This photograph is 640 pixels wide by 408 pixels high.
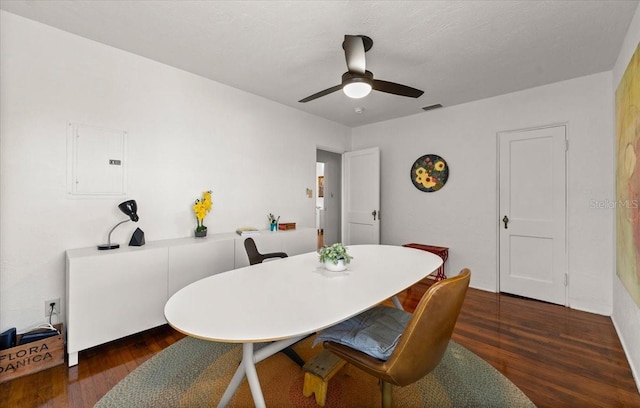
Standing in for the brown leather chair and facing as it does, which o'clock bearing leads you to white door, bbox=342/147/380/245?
The white door is roughly at 1 o'clock from the brown leather chair.

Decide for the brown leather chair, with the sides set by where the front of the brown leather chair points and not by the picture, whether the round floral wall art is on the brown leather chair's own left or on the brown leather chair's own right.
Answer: on the brown leather chair's own right

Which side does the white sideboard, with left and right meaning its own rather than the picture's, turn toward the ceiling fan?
front

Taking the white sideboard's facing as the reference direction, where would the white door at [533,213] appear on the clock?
The white door is roughly at 11 o'clock from the white sideboard.

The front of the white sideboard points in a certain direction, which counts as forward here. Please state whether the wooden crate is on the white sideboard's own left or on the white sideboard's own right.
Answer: on the white sideboard's own right

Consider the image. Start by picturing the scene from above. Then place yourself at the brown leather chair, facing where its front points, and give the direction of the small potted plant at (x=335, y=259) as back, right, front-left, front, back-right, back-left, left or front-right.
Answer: front

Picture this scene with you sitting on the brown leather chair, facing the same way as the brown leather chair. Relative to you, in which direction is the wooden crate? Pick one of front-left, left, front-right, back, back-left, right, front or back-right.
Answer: front-left

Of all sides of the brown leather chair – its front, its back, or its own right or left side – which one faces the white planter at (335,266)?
front

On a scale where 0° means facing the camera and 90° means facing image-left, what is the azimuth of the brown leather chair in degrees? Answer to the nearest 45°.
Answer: approximately 135°

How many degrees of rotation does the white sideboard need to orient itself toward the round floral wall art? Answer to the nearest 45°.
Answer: approximately 45° to its left

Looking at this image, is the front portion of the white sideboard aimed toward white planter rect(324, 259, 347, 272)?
yes

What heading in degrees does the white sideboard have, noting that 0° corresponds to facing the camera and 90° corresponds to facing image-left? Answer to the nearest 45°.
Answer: approximately 315°
